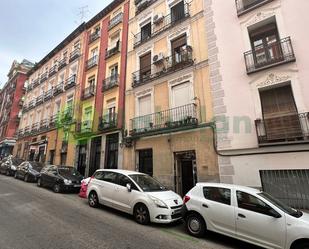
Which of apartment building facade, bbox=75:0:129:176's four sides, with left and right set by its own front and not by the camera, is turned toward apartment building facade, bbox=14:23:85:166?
right

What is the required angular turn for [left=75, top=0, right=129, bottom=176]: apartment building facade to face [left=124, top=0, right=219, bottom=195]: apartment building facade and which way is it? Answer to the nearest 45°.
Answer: approximately 90° to its left

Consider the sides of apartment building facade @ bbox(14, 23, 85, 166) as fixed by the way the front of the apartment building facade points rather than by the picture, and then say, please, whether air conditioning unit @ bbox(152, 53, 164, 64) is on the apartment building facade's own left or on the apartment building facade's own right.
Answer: on the apartment building facade's own left

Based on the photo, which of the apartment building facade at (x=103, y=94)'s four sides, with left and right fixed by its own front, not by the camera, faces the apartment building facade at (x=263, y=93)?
left
